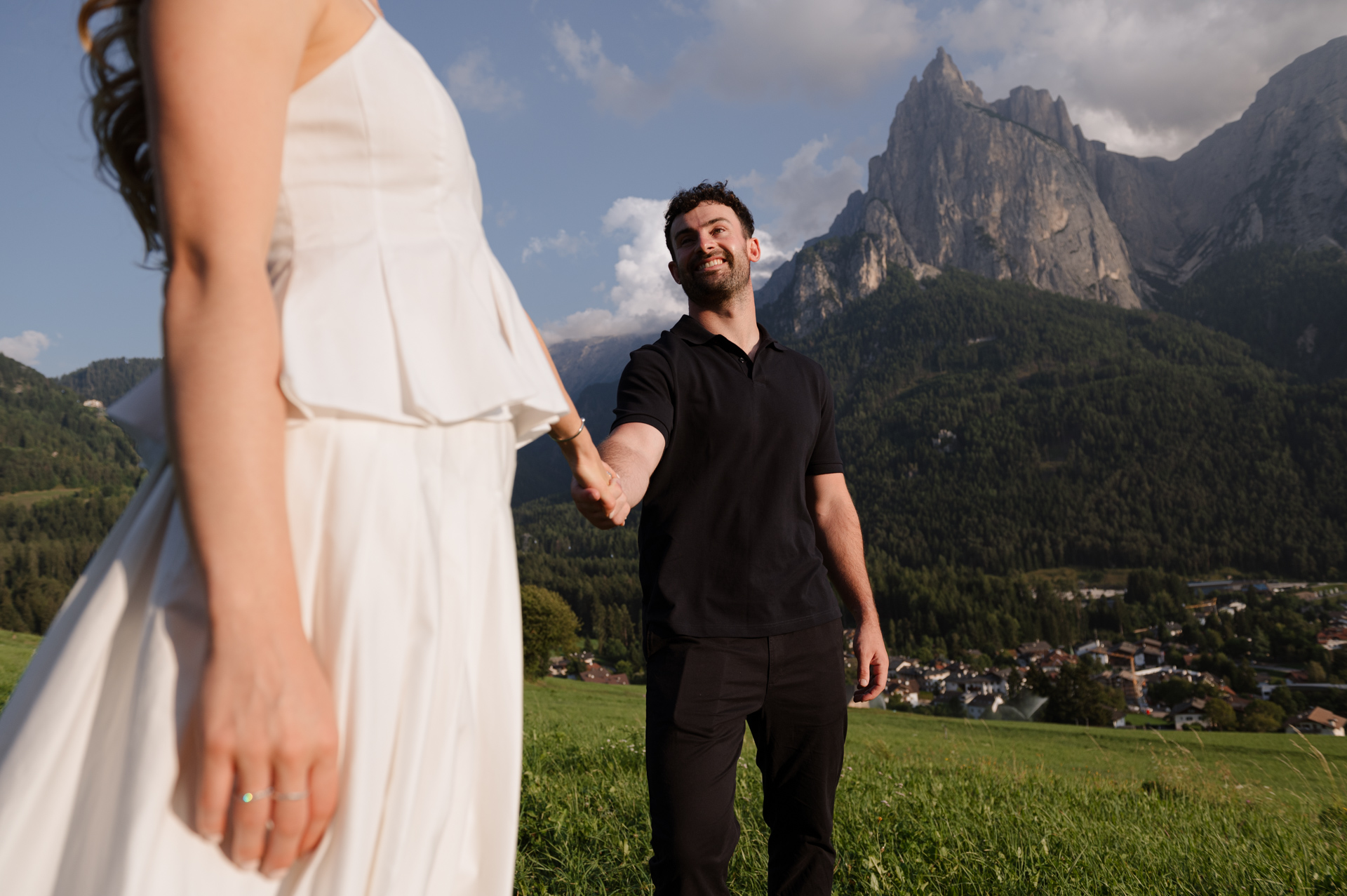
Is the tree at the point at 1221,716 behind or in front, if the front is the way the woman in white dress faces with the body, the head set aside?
in front

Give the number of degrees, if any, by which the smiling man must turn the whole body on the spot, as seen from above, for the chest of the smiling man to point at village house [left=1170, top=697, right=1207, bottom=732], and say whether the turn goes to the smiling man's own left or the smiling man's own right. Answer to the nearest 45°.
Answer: approximately 135° to the smiling man's own left

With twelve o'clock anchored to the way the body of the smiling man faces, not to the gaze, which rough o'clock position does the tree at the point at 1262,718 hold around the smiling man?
The tree is roughly at 7 o'clock from the smiling man.

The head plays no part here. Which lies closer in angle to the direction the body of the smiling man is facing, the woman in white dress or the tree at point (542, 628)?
the woman in white dress

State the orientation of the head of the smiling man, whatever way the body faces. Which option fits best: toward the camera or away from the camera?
toward the camera

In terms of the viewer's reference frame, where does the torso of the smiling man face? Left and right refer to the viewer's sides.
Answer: facing the viewer

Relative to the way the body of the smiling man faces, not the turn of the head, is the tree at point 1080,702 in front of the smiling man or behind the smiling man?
behind

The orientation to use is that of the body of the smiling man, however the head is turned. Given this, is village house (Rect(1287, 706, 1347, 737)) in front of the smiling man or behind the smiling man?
behind

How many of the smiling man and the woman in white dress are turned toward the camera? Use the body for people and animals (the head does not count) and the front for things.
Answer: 1

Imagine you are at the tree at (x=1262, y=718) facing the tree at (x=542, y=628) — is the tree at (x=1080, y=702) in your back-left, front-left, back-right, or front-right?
front-right

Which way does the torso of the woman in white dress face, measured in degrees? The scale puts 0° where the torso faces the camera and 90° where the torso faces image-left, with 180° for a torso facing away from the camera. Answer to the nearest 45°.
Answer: approximately 270°
